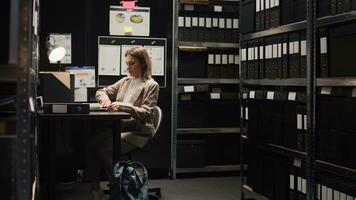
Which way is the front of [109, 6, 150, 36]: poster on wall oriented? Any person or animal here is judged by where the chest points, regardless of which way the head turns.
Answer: toward the camera

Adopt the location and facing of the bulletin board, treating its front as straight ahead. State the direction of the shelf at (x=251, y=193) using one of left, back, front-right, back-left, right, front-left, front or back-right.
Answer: front-left

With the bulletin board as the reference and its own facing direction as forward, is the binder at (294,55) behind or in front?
in front

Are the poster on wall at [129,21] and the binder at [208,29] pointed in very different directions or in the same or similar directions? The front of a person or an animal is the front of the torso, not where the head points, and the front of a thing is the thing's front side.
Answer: same or similar directions

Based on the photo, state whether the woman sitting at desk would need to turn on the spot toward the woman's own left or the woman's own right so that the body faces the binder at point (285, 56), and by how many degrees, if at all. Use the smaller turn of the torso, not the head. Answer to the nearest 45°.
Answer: approximately 135° to the woman's own left

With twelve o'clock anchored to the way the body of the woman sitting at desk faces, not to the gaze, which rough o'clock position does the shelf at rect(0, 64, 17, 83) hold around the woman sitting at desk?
The shelf is roughly at 11 o'clock from the woman sitting at desk.

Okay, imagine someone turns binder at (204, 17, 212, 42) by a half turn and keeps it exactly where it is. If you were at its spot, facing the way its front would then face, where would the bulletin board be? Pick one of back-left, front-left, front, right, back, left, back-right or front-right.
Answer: left

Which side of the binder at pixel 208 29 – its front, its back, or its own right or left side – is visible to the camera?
front
